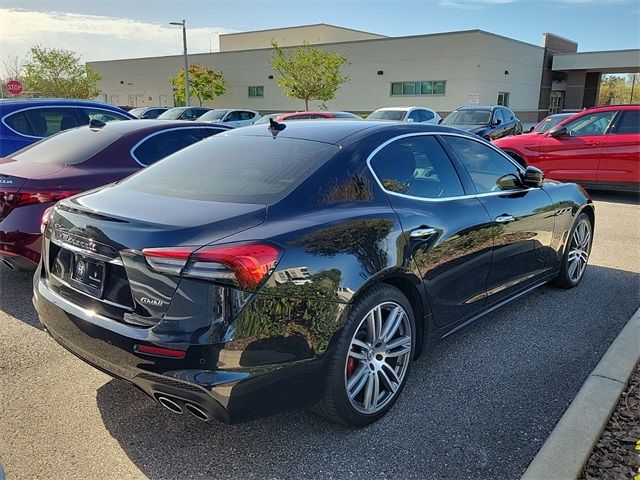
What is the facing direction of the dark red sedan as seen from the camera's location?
facing away from the viewer and to the right of the viewer

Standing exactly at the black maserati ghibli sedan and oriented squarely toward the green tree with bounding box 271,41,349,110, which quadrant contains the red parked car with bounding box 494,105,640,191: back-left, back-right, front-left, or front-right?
front-right

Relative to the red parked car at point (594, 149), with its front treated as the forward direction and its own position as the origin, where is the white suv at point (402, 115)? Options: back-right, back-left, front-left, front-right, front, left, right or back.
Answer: front-right

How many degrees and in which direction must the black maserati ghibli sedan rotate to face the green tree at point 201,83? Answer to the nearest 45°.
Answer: approximately 45° to its left

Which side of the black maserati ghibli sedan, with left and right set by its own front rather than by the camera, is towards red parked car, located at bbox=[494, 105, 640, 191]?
front

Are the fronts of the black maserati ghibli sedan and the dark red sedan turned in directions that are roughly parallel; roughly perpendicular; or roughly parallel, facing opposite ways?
roughly parallel

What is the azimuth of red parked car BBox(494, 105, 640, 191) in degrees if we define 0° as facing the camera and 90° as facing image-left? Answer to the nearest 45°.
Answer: approximately 90°

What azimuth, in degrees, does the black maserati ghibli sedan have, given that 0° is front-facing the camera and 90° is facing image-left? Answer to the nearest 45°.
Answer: approximately 225°

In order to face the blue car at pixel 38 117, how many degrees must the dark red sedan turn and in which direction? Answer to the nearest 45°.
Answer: approximately 45° to its left

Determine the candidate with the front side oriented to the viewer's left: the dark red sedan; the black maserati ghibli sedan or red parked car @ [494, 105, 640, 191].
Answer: the red parked car

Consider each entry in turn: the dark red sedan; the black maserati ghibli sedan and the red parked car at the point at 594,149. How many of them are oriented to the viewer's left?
1

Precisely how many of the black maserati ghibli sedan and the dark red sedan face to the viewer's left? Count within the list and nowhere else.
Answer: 0

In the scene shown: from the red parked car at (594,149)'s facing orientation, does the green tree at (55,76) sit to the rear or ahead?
ahead

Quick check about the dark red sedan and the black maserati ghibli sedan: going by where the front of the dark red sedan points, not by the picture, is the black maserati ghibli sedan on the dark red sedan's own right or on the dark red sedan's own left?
on the dark red sedan's own right

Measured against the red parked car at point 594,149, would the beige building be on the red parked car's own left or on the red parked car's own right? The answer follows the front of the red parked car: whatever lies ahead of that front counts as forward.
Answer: on the red parked car's own right

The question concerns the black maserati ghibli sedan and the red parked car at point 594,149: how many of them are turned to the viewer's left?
1

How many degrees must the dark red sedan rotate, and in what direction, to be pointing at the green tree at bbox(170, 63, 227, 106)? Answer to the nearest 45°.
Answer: approximately 45° to its left
